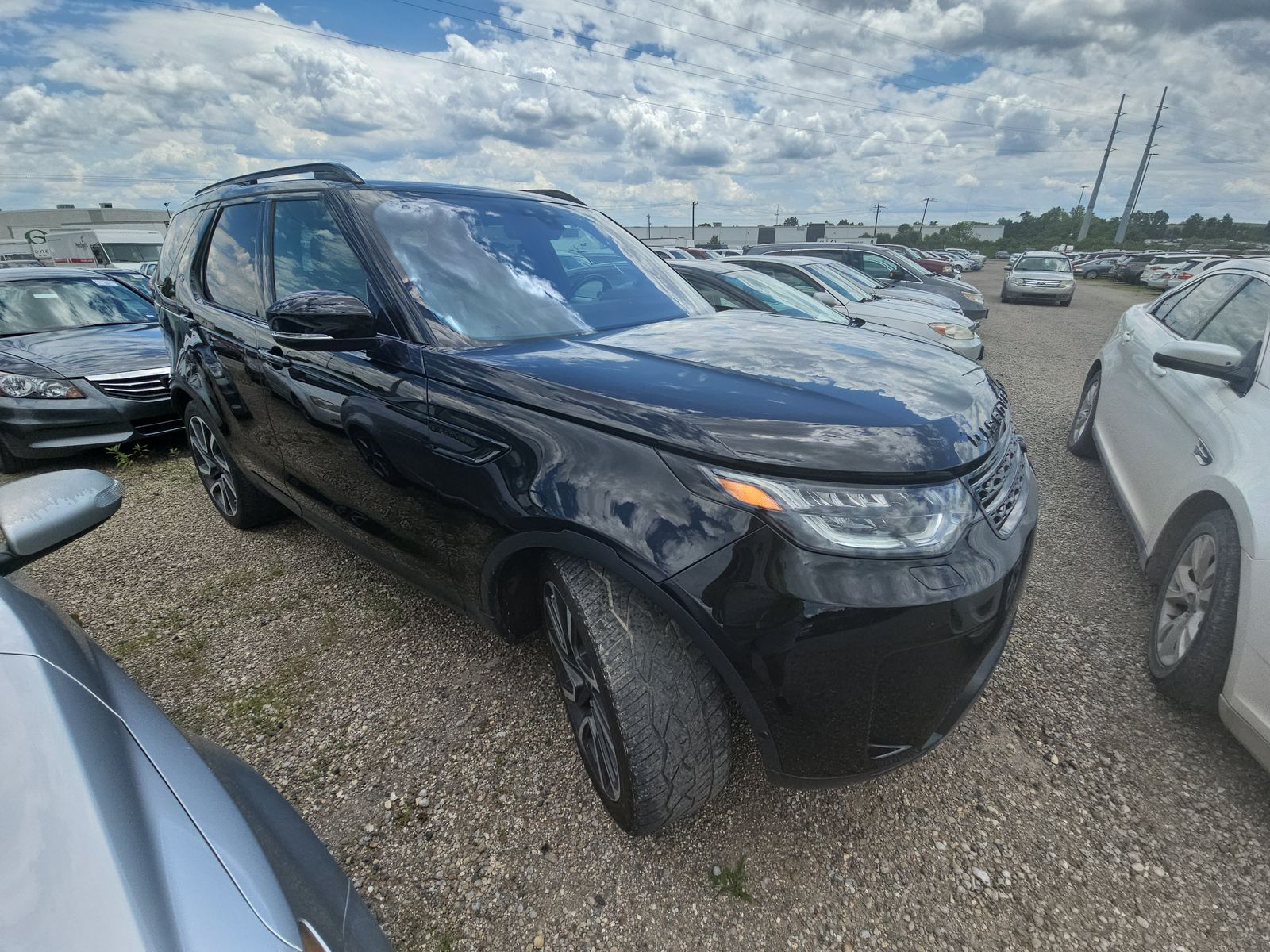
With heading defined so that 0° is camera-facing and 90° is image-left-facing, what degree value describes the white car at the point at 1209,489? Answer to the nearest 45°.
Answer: approximately 315°

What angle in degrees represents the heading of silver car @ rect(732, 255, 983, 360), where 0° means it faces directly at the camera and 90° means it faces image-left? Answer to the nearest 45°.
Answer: approximately 315°

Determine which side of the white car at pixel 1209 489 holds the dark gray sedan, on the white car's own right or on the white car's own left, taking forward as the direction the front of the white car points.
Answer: on the white car's own right

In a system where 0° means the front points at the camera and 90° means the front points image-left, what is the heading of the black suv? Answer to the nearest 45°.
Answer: approximately 315°

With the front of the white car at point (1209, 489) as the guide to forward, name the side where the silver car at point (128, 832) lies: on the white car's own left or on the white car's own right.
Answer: on the white car's own right

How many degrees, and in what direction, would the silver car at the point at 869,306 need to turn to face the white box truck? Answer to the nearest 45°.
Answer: approximately 135° to its right

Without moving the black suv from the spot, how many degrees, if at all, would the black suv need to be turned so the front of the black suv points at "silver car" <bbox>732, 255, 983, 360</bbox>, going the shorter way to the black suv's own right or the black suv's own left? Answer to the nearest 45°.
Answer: approximately 90° to the black suv's own left

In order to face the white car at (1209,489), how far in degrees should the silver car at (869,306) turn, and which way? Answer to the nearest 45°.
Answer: approximately 45° to its right

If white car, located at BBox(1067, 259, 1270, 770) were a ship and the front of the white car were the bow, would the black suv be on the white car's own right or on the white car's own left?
on the white car's own right

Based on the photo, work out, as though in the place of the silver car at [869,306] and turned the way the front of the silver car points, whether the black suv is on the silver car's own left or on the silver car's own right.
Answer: on the silver car's own right
